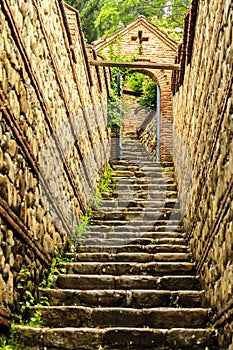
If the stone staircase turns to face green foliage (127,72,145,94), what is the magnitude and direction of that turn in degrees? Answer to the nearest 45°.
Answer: approximately 180°

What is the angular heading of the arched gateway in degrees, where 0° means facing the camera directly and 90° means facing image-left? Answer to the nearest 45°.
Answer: approximately 0°

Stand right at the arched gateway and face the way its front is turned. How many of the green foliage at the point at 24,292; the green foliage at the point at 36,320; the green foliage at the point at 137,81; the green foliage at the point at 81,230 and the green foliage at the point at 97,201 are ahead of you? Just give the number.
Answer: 4

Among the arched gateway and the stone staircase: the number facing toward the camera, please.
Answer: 2

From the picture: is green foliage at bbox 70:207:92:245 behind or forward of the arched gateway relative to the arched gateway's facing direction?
forward

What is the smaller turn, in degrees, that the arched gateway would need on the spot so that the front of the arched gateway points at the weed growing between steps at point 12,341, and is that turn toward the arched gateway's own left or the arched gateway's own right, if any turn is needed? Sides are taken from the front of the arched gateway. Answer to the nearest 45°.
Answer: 0° — it already faces it

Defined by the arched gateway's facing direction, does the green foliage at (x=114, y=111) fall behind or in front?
in front

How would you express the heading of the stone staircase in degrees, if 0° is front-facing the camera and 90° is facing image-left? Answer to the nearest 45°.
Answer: approximately 0°
